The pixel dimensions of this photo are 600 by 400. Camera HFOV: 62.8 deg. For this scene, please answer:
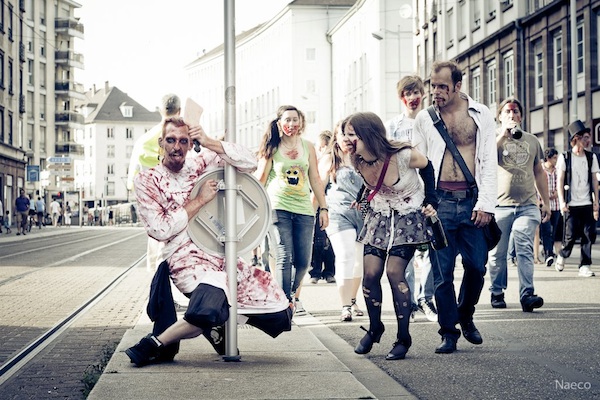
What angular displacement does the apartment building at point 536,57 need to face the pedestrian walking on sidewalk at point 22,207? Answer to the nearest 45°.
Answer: approximately 45° to its right

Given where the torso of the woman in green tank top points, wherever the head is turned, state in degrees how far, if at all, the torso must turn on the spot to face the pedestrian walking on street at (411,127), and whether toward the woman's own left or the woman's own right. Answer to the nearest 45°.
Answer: approximately 90° to the woman's own left

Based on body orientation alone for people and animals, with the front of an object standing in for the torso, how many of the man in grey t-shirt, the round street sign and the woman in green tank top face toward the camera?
2

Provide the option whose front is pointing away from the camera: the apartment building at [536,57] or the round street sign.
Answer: the round street sign

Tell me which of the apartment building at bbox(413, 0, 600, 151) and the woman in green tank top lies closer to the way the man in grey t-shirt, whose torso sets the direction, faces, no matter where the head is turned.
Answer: the woman in green tank top

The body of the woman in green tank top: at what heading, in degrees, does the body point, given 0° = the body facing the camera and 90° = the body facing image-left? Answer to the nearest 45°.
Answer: approximately 0°

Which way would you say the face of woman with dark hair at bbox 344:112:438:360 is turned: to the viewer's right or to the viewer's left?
to the viewer's left

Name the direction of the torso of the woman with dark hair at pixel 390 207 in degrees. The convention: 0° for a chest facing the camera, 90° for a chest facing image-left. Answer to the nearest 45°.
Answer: approximately 45°

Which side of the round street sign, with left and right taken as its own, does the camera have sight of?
back
